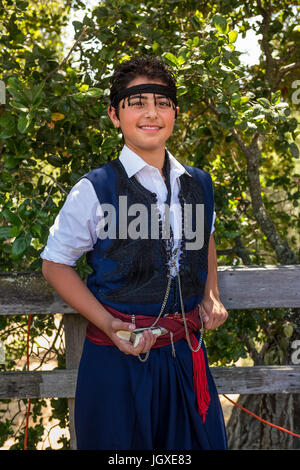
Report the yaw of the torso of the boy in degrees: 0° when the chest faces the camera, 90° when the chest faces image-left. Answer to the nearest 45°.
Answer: approximately 315°
